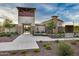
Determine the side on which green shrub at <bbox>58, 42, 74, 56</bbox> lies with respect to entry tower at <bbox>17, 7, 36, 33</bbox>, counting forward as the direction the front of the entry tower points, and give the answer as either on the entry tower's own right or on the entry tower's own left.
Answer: on the entry tower's own left

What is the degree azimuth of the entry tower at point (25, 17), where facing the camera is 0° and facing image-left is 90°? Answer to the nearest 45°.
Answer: approximately 0°

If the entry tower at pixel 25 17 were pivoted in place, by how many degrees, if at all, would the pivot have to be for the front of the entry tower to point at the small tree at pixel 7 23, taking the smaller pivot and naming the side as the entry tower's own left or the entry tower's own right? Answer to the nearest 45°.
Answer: approximately 90° to the entry tower's own right

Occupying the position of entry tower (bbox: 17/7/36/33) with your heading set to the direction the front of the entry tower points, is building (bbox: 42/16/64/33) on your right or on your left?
on your left

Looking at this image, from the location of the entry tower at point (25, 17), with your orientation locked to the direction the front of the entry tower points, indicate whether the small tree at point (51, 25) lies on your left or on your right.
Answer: on your left
